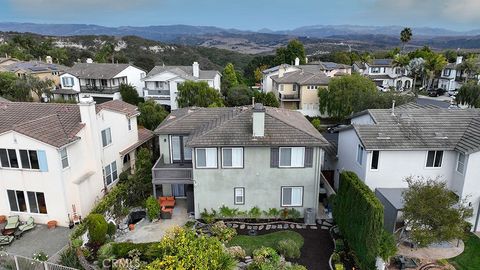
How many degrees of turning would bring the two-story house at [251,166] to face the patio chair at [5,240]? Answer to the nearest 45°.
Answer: approximately 90° to its left

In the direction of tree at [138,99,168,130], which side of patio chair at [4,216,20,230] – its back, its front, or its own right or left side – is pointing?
back

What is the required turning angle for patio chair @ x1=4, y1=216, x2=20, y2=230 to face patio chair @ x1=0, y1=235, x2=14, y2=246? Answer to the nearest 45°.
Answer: approximately 45° to its left

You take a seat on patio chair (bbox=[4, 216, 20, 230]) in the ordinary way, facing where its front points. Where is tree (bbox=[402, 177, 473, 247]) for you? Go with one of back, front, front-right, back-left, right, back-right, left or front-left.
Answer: left

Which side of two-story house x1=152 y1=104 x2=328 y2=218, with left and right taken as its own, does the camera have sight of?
back

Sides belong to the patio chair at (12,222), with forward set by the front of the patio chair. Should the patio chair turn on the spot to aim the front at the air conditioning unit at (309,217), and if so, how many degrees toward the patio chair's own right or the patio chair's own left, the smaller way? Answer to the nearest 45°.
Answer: approximately 90° to the patio chair's own left

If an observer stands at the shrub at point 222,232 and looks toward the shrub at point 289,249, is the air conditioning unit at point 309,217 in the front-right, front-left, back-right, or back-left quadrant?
front-left

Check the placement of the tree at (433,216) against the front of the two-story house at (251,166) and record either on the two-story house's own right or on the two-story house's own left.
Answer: on the two-story house's own right

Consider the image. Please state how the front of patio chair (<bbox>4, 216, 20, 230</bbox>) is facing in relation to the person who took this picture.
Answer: facing the viewer and to the left of the viewer

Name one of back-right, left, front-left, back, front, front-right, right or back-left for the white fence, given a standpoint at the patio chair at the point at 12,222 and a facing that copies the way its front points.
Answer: front-left

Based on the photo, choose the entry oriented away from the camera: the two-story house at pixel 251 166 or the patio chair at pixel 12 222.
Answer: the two-story house

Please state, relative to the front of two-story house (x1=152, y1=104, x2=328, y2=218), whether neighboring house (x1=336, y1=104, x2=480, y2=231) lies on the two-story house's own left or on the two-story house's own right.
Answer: on the two-story house's own right

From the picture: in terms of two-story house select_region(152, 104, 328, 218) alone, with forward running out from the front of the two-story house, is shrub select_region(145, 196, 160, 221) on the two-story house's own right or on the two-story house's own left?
on the two-story house's own left
